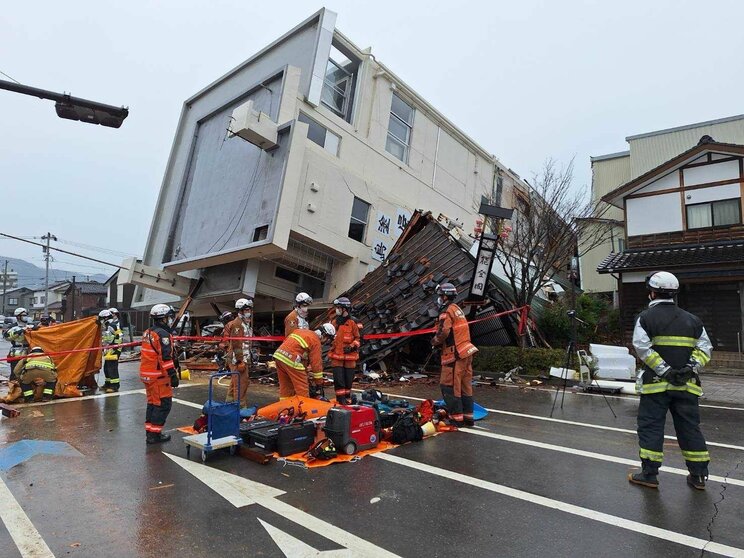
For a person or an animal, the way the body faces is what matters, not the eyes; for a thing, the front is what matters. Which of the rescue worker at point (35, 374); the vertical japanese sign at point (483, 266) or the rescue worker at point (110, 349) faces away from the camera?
the rescue worker at point (35, 374)

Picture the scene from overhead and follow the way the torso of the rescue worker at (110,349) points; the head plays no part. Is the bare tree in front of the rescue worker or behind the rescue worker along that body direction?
behind

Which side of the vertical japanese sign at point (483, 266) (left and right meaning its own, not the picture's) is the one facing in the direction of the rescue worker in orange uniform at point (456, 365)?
front

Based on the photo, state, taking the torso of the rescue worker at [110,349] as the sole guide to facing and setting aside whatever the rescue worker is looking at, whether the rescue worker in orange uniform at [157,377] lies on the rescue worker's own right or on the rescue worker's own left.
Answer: on the rescue worker's own left

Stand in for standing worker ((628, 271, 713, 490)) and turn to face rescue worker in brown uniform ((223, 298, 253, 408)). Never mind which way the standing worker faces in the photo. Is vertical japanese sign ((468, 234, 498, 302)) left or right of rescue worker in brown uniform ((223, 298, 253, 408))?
right

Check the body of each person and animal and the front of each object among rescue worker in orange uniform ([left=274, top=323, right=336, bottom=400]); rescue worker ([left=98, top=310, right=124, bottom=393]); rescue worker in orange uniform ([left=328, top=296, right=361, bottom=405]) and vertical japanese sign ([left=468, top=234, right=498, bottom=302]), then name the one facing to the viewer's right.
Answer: rescue worker in orange uniform ([left=274, top=323, right=336, bottom=400])

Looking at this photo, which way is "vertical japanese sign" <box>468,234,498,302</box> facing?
toward the camera

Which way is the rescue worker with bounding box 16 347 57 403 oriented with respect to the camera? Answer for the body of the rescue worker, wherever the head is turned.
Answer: away from the camera

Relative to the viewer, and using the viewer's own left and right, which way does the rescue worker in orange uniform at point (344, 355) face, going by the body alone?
facing the viewer and to the left of the viewer

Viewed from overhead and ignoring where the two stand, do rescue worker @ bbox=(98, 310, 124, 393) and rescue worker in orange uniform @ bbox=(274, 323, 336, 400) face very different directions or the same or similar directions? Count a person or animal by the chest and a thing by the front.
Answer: very different directions
